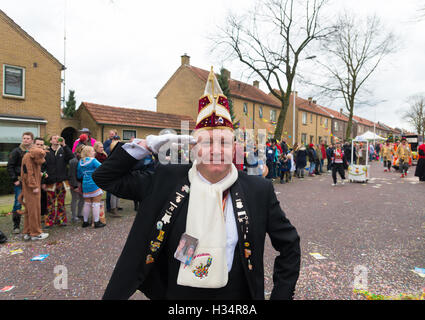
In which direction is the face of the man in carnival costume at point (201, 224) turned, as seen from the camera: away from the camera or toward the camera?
toward the camera

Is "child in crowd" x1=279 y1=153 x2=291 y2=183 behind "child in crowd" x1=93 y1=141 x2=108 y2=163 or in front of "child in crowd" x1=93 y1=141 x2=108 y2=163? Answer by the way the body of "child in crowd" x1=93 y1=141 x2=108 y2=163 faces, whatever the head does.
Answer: in front

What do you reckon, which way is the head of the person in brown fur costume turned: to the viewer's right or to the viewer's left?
to the viewer's right

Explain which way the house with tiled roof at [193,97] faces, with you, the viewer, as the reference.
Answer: facing the viewer and to the right of the viewer

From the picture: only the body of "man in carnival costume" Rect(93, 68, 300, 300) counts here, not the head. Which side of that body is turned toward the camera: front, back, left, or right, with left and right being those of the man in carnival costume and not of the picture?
front

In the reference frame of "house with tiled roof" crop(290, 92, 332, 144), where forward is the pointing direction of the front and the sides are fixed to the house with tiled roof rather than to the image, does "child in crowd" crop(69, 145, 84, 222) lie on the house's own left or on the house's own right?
on the house's own right

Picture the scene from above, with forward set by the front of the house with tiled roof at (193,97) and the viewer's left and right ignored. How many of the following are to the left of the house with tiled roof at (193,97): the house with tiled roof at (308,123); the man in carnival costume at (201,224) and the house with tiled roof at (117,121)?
1
